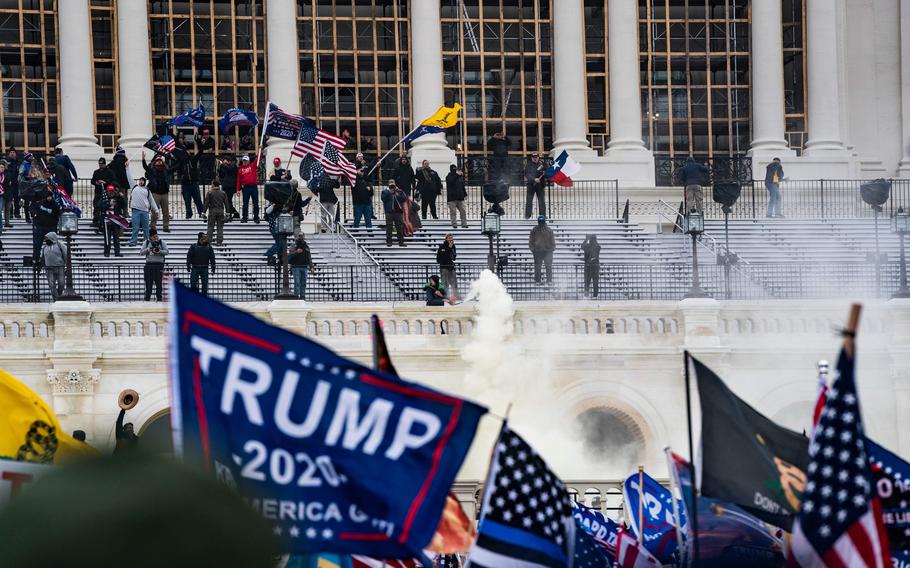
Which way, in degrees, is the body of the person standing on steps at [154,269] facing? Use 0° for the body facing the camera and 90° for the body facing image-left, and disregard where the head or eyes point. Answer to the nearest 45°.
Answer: approximately 0°

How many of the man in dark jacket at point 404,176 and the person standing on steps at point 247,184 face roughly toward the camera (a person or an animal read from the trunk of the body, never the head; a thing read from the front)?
2

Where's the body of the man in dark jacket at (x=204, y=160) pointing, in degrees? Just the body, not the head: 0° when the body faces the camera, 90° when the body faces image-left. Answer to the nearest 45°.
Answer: approximately 0°

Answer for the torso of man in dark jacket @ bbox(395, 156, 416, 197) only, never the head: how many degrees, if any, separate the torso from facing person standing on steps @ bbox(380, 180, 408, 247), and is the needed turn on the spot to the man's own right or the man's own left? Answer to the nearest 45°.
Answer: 0° — they already face them

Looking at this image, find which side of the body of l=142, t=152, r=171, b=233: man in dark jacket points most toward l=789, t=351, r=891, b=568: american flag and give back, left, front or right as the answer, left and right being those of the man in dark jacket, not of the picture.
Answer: front

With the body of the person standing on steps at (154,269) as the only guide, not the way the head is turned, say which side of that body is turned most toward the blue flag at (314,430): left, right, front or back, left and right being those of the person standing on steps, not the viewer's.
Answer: front

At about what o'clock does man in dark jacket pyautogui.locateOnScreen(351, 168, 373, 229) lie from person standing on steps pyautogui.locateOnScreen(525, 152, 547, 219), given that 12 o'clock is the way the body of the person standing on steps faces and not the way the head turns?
The man in dark jacket is roughly at 2 o'clock from the person standing on steps.

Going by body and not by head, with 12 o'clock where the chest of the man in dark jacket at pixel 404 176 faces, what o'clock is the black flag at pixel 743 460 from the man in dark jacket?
The black flag is roughly at 12 o'clock from the man in dark jacket.

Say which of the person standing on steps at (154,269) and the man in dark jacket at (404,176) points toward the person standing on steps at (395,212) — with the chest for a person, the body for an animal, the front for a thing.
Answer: the man in dark jacket

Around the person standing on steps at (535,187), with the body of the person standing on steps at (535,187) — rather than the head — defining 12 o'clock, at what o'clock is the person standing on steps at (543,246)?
the person standing on steps at (543,246) is roughly at 12 o'clock from the person standing on steps at (535,187).
